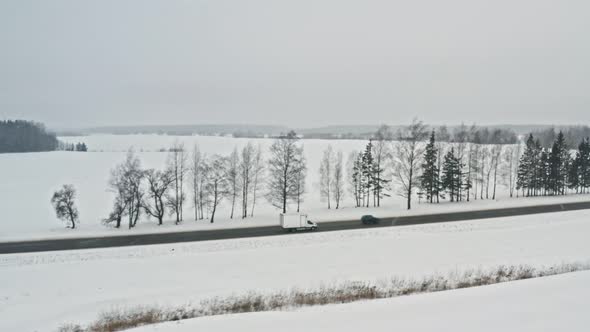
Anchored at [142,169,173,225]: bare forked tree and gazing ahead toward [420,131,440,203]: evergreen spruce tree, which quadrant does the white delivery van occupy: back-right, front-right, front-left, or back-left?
front-right

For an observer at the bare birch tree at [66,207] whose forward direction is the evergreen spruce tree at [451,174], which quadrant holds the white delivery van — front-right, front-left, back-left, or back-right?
front-right

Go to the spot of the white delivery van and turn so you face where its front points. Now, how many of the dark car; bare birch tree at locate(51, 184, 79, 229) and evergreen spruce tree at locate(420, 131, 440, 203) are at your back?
1

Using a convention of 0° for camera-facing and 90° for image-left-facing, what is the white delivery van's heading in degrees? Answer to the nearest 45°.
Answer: approximately 270°

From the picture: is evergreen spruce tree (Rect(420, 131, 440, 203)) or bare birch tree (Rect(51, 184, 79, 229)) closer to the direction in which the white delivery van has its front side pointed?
the evergreen spruce tree

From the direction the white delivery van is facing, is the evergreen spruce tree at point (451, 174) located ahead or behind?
ahead

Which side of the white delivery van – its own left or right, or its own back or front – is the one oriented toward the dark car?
front

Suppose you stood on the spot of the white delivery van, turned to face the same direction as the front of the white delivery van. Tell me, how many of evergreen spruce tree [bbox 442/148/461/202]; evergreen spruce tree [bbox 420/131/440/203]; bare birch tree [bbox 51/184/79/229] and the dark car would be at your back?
1

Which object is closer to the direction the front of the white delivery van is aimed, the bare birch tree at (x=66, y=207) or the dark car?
the dark car

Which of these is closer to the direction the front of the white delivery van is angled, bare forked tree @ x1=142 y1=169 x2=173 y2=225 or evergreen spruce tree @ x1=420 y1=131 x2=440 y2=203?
the evergreen spruce tree

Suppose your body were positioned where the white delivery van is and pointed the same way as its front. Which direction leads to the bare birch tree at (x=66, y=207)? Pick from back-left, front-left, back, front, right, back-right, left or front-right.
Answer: back

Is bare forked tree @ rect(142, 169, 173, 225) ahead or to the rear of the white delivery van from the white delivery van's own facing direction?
to the rear

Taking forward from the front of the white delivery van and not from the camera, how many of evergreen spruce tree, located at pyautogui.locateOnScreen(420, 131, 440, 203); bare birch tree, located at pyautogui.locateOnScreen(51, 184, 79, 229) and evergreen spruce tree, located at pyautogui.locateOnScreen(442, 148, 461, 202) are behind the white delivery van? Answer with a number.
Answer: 1

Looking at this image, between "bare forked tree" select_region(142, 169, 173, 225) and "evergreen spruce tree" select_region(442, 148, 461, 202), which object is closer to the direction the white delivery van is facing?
the evergreen spruce tree
